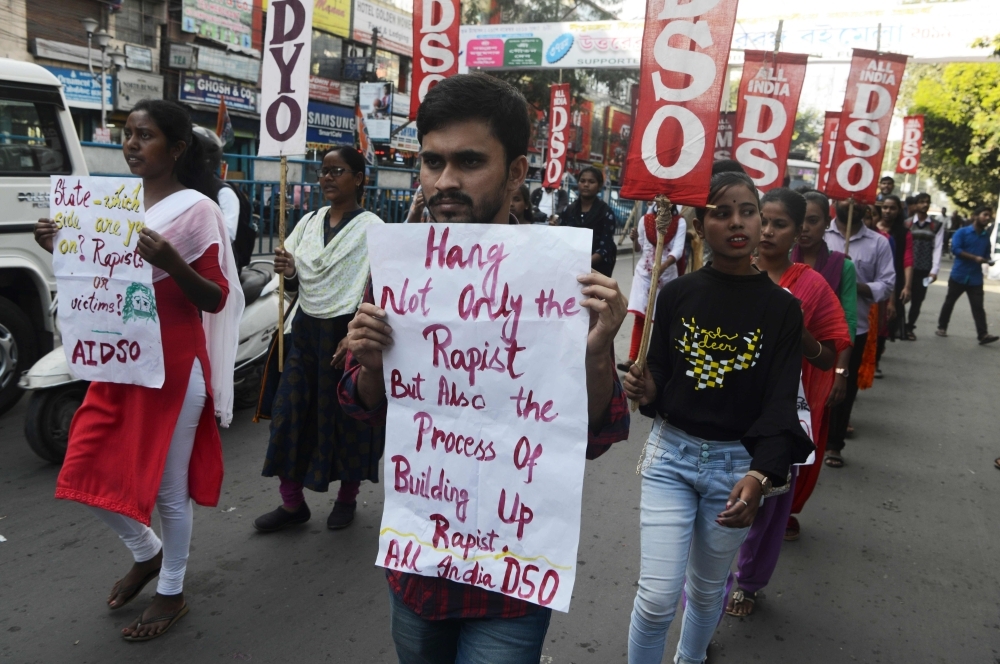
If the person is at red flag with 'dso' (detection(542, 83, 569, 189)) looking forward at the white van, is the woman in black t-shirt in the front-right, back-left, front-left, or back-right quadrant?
front-left

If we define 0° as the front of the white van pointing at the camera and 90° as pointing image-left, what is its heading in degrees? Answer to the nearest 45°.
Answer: approximately 45°

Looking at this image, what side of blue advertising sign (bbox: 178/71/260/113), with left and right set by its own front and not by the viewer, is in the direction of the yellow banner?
left

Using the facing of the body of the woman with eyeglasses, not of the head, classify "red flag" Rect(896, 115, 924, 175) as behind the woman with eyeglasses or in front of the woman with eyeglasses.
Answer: behind

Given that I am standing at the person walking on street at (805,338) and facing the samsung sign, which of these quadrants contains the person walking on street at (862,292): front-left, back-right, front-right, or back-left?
front-right

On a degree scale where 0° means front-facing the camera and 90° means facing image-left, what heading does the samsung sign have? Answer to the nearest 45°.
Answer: approximately 315°

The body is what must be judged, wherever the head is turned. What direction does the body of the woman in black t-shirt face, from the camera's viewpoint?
toward the camera

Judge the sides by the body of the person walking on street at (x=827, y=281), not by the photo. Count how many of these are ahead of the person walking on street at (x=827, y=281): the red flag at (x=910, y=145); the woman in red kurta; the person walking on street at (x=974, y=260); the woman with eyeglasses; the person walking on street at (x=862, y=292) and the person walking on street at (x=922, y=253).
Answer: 2

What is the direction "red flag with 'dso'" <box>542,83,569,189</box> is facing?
toward the camera

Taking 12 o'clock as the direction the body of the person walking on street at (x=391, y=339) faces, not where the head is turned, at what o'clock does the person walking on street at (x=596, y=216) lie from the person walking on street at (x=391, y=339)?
the person walking on street at (x=596, y=216) is roughly at 5 o'clock from the person walking on street at (x=391, y=339).

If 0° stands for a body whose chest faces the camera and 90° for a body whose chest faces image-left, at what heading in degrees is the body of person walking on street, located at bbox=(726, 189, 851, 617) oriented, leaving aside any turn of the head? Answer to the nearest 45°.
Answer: approximately 45°

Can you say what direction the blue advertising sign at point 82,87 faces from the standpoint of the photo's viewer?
facing the viewer and to the right of the viewer

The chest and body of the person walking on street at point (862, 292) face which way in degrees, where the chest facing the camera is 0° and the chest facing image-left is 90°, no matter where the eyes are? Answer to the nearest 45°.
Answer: approximately 45°

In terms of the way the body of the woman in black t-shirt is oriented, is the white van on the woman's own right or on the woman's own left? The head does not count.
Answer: on the woman's own right
